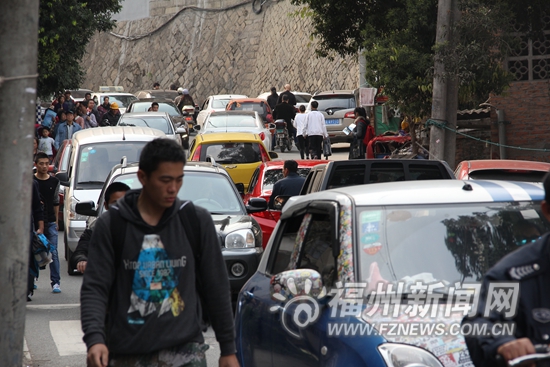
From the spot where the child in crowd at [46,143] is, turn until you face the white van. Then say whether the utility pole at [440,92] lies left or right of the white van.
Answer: left

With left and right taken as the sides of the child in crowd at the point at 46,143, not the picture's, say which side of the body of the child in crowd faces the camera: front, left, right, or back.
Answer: front

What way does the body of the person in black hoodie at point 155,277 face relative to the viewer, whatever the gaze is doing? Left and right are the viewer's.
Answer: facing the viewer

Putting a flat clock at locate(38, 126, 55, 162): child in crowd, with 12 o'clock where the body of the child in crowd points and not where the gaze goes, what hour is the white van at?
The white van is roughly at 12 o'clock from the child in crowd.

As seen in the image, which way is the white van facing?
toward the camera
